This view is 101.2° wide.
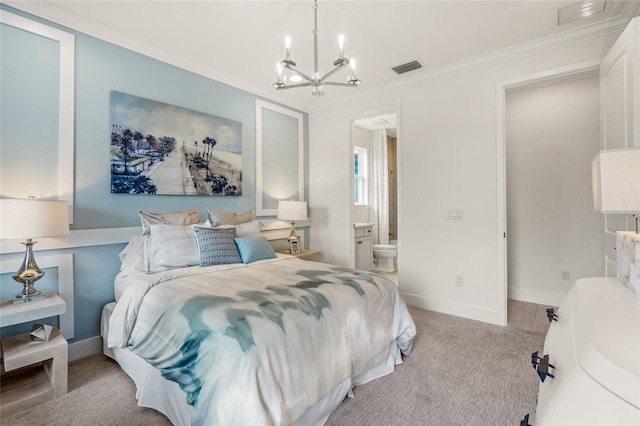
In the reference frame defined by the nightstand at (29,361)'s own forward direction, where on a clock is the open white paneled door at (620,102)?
The open white paneled door is roughly at 12 o'clock from the nightstand.

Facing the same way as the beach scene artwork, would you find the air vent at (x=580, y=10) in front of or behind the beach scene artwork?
in front

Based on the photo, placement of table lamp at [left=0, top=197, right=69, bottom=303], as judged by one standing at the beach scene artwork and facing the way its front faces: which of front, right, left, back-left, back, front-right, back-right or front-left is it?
right

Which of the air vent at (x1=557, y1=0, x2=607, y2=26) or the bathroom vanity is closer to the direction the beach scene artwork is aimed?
the air vent

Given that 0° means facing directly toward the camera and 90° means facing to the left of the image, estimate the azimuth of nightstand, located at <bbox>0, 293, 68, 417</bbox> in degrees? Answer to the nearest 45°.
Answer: approximately 315°

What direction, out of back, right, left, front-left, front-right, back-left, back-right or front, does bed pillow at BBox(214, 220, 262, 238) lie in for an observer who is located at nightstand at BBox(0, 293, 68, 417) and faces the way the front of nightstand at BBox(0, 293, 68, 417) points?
front-left

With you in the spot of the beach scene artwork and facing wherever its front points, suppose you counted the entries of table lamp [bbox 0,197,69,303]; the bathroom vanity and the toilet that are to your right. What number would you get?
1

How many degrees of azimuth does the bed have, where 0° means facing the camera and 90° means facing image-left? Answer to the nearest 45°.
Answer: approximately 315°

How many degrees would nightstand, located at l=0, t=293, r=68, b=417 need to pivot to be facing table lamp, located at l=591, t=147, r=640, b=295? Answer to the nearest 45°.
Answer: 0° — it already faces it

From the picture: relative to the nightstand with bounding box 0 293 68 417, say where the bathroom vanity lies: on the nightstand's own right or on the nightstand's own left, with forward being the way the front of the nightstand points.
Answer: on the nightstand's own left

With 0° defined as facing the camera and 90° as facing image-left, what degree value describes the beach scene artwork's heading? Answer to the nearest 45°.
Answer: approximately 315°

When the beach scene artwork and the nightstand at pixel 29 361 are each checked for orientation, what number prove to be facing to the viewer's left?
0

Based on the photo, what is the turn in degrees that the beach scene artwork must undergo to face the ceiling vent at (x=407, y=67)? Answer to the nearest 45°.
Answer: approximately 45° to its left
